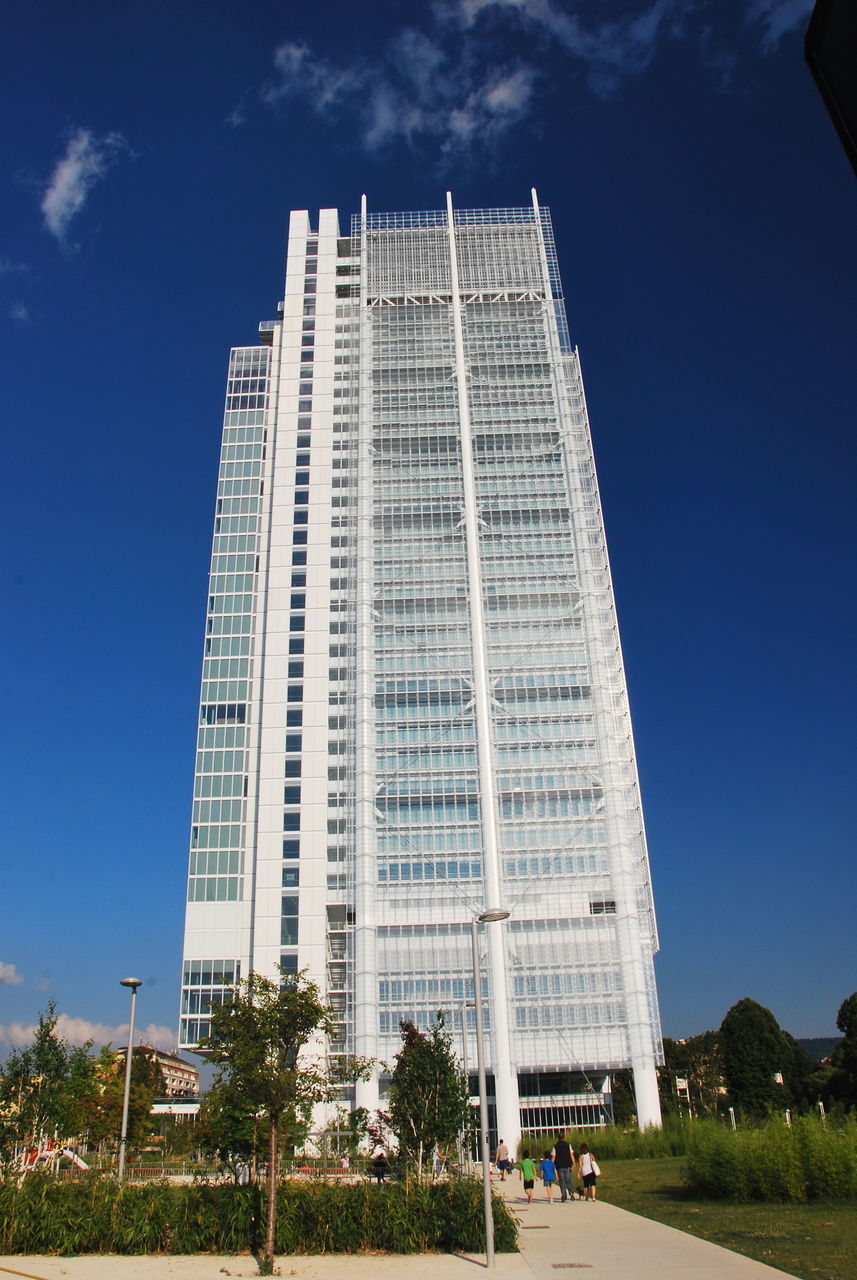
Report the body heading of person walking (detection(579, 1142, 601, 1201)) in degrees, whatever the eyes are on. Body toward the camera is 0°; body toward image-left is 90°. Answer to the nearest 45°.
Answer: approximately 180°

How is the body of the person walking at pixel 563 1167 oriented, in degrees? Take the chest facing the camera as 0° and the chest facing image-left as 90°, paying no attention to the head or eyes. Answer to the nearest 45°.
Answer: approximately 180°

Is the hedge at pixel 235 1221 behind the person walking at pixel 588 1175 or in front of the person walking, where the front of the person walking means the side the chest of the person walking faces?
behind

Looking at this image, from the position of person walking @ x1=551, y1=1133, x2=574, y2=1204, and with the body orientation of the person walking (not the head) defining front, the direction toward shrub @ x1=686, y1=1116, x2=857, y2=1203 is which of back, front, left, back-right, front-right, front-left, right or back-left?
back-right

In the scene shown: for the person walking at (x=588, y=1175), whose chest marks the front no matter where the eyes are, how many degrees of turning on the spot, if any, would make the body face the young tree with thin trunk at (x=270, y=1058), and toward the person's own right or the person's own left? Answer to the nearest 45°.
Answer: approximately 135° to the person's own left

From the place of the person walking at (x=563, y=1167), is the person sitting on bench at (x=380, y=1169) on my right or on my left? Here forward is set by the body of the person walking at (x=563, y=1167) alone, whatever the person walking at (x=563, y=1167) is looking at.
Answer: on my left

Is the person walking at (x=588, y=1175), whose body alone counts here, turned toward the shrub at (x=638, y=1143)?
yes

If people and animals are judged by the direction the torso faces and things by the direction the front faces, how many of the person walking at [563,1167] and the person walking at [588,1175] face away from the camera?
2
